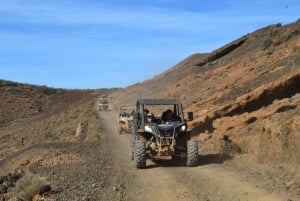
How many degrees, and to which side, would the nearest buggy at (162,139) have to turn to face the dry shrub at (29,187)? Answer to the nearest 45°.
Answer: approximately 45° to its right

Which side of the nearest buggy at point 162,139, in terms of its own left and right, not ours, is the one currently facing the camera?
front
